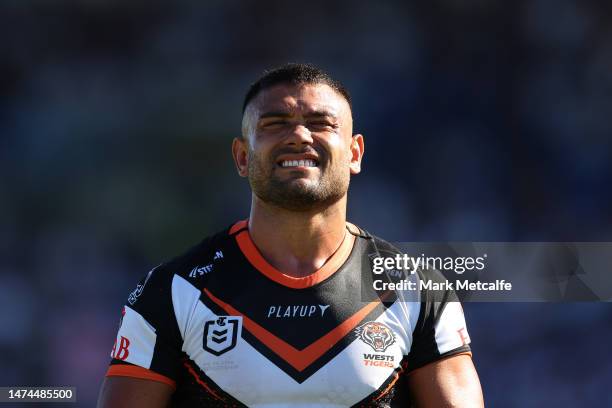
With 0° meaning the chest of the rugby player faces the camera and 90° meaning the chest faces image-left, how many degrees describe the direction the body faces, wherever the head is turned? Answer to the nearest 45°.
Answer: approximately 0°
